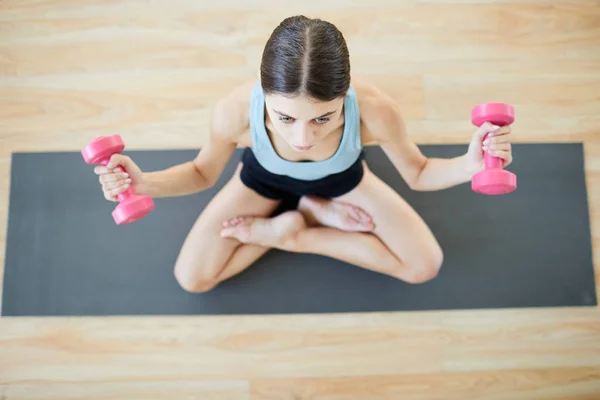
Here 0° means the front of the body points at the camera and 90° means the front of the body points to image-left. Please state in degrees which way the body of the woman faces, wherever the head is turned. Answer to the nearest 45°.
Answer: approximately 0°
